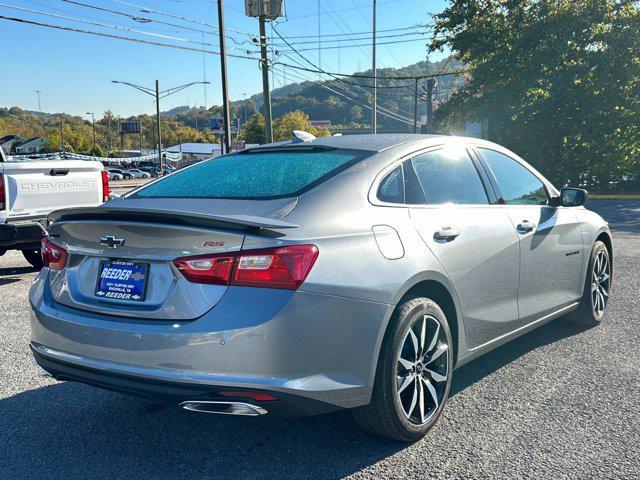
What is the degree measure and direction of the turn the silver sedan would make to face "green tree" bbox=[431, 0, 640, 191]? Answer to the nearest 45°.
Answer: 0° — it already faces it

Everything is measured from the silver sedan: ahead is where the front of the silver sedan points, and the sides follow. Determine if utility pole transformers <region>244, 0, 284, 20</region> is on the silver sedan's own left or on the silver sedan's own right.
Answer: on the silver sedan's own left

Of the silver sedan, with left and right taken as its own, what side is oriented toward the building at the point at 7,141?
left

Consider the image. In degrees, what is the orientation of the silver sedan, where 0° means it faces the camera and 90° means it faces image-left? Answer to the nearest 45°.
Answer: approximately 225°

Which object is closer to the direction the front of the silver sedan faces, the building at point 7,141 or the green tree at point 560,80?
the green tree

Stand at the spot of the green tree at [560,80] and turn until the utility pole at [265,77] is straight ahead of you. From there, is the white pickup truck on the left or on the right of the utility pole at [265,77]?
left

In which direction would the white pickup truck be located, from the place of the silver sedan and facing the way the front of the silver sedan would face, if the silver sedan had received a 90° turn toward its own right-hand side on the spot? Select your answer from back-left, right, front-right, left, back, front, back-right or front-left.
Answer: back
